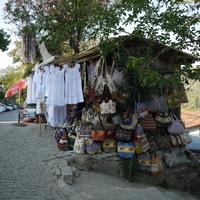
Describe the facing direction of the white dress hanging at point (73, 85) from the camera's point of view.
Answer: facing the viewer

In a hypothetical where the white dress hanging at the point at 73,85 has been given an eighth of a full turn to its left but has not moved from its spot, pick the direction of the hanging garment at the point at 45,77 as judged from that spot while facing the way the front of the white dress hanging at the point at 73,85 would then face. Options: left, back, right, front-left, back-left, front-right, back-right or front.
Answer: back

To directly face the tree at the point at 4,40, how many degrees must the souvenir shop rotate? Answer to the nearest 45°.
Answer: approximately 90° to its right

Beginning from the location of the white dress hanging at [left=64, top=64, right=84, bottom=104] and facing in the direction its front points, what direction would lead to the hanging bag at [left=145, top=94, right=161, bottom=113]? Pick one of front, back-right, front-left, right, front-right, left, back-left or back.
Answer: left

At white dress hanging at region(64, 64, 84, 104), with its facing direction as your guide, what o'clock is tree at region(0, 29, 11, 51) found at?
The tree is roughly at 5 o'clock from the white dress hanging.

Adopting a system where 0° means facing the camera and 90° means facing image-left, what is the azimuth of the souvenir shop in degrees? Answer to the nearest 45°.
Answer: approximately 45°

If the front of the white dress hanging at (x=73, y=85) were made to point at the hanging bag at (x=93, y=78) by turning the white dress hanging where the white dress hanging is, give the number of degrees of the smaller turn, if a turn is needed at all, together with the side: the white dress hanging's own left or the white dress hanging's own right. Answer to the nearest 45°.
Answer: approximately 90° to the white dress hanging's own left

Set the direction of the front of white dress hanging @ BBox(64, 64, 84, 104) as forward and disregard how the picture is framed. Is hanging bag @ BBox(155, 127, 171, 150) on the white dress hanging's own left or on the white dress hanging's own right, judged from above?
on the white dress hanging's own left

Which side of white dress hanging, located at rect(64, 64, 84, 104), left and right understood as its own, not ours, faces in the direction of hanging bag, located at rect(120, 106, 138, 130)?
left

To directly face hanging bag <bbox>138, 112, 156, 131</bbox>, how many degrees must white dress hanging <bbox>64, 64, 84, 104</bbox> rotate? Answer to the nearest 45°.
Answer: approximately 90° to its left
